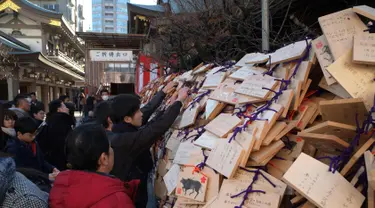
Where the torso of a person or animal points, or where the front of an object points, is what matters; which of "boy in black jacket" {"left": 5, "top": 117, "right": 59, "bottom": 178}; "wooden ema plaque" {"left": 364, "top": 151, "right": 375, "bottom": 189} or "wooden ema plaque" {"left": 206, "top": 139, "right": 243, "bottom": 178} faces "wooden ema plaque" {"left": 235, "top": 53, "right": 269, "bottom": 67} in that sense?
the boy in black jacket

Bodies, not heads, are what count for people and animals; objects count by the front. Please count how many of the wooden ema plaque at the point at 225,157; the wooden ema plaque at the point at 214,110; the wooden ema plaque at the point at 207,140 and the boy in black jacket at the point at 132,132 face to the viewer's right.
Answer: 1

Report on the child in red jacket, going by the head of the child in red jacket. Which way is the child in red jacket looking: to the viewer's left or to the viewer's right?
to the viewer's right

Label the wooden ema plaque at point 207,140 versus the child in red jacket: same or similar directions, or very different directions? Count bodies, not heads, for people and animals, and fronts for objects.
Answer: very different directions

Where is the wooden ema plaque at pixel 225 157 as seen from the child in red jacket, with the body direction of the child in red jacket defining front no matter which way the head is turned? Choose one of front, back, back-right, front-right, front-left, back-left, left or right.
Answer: front-right

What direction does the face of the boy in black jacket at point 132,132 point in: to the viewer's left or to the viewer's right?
to the viewer's right

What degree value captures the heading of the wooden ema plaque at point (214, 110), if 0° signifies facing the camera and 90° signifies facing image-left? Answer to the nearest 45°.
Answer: approximately 45°

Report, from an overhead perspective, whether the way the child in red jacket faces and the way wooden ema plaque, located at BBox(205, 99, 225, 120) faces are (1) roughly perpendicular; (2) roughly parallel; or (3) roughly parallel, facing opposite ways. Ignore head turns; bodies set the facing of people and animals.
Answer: roughly parallel, facing opposite ways

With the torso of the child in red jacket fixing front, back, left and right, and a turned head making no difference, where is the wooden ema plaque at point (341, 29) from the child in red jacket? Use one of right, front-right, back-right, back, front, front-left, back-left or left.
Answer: front-right

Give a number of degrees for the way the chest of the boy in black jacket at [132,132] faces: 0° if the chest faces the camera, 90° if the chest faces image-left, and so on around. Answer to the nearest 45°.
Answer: approximately 270°
